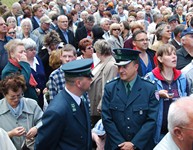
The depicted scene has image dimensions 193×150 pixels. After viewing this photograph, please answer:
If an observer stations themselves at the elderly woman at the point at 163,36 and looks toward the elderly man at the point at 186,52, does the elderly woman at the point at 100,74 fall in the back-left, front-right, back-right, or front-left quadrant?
front-right

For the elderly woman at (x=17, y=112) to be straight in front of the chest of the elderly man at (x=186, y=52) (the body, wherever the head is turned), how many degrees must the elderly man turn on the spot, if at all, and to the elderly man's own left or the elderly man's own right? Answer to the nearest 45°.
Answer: approximately 90° to the elderly man's own right

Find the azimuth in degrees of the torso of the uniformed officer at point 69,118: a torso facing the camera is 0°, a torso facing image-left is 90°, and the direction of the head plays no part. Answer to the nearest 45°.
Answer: approximately 315°

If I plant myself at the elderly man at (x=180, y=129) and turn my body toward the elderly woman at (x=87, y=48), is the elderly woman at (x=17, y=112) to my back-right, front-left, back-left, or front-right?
front-left

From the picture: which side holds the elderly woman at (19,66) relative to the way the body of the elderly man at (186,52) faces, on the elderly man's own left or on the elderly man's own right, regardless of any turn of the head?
on the elderly man's own right

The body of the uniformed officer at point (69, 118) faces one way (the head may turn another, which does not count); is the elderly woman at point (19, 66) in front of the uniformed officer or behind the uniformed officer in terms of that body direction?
behind

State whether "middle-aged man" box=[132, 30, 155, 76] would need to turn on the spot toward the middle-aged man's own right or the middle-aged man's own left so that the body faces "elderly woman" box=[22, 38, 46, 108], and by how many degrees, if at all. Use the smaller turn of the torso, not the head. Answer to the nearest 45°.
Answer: approximately 135° to the middle-aged man's own right

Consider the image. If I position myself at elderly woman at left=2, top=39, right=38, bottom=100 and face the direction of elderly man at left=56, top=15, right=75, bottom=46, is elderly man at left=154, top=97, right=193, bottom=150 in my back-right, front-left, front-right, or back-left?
back-right

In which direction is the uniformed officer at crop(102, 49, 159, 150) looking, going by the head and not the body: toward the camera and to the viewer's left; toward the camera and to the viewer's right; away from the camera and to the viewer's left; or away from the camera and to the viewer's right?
toward the camera and to the viewer's left

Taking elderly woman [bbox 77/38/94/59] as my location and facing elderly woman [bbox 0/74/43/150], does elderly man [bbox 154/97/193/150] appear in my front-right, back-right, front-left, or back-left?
front-left
